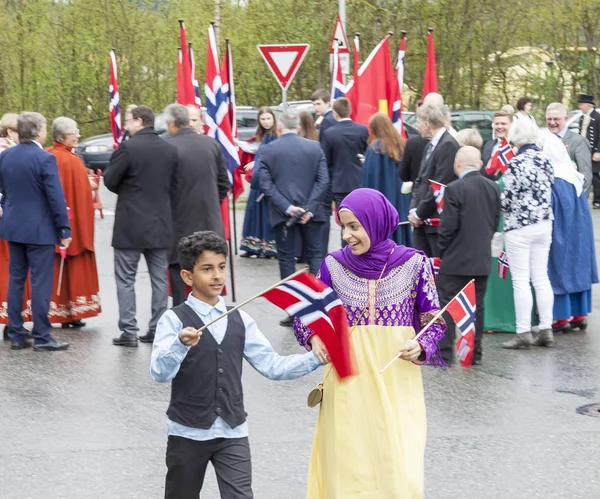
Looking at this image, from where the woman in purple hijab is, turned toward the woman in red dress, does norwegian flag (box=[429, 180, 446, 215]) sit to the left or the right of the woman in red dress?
right

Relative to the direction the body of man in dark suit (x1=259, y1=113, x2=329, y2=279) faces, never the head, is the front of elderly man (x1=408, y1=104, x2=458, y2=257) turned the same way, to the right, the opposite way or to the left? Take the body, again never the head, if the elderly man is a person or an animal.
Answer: to the left

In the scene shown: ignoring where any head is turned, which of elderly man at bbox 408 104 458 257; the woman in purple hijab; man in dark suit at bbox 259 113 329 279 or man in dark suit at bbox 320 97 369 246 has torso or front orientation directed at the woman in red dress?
the elderly man

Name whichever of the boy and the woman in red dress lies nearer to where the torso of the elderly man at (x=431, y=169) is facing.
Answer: the woman in red dress

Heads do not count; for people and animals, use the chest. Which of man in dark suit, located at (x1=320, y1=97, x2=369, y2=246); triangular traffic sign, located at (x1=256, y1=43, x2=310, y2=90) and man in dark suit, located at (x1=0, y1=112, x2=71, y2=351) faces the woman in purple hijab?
the triangular traffic sign

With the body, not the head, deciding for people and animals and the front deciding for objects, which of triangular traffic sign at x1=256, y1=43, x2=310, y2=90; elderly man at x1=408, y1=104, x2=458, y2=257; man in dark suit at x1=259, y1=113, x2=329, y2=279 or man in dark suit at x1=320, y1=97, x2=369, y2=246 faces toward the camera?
the triangular traffic sign

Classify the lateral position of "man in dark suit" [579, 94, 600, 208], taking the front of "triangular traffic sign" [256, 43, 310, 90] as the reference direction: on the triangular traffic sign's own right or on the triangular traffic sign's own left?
on the triangular traffic sign's own left

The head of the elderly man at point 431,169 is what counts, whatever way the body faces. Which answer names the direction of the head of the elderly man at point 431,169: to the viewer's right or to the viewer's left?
to the viewer's left

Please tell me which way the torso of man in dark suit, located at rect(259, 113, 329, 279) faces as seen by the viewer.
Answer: away from the camera

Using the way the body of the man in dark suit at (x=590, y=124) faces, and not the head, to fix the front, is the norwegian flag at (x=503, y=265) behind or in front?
in front

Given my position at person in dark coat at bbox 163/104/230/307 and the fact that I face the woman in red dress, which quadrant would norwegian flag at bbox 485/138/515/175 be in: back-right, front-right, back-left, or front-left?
back-right

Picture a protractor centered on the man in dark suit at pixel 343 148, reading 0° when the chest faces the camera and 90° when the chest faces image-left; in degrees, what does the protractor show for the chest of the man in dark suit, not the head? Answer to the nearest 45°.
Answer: approximately 180°

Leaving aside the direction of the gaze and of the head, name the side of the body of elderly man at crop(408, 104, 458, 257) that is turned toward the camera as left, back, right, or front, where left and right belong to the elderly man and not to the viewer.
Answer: left
